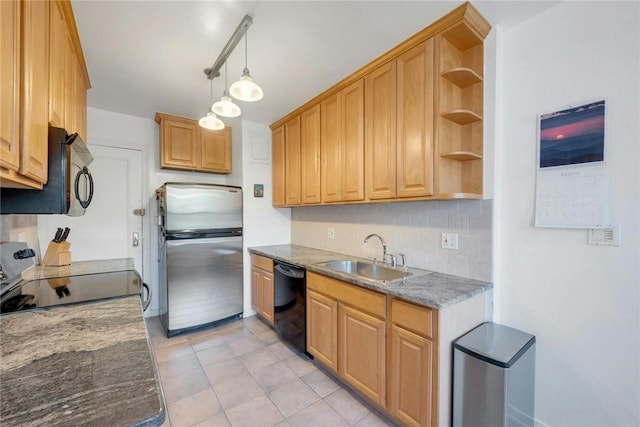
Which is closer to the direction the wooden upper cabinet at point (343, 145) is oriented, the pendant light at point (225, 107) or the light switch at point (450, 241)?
the pendant light

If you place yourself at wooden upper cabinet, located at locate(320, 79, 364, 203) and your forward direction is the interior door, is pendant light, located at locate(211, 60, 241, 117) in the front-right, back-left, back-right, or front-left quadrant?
front-left

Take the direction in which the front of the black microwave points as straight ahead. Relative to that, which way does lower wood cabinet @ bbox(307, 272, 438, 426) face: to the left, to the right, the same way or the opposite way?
the opposite way

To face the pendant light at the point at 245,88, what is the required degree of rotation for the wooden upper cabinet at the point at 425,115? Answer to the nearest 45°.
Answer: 0° — it already faces it

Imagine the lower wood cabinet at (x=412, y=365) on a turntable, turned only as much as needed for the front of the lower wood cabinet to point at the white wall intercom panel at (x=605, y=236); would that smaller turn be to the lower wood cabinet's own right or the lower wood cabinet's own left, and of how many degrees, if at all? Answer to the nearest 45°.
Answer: approximately 135° to the lower wood cabinet's own left

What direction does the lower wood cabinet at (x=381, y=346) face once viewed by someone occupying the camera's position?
facing the viewer and to the left of the viewer

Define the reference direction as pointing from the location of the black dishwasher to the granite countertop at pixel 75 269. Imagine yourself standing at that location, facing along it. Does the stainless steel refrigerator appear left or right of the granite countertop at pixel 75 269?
right

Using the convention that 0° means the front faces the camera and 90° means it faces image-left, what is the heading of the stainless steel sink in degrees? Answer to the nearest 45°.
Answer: approximately 45°

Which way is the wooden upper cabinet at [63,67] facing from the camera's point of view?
to the viewer's right

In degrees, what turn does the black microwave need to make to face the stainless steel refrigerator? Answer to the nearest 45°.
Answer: approximately 45° to its left

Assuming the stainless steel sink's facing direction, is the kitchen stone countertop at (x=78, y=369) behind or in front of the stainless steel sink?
in front

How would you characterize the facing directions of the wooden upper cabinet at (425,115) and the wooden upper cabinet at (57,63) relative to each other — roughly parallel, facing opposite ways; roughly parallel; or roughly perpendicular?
roughly parallel, facing opposite ways

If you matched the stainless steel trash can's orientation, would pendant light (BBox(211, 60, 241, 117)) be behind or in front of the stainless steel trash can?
in front

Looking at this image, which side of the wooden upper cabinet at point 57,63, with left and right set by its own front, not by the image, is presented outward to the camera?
right
